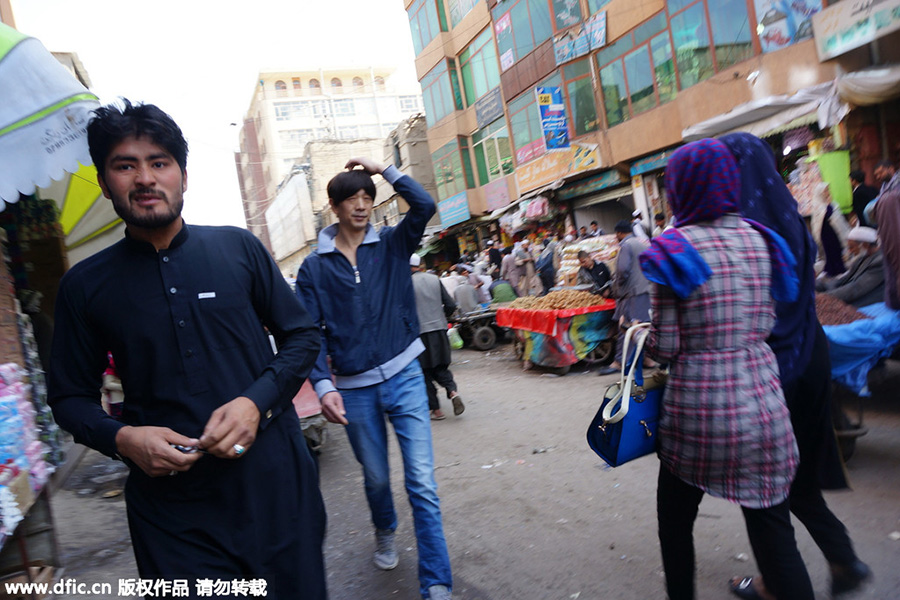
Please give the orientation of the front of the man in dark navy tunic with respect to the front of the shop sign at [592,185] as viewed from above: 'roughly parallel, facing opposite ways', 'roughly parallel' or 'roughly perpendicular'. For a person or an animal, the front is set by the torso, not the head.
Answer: roughly perpendicular

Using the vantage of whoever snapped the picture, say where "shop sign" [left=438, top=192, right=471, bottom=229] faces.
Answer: facing the viewer and to the left of the viewer

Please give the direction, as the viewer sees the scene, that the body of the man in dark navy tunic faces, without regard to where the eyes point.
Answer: toward the camera

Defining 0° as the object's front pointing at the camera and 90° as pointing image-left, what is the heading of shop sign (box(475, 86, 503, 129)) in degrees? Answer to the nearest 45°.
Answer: approximately 45°

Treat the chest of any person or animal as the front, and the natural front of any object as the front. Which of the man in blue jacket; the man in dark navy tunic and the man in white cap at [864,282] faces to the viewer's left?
the man in white cap

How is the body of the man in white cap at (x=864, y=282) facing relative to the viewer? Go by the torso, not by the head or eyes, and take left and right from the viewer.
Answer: facing to the left of the viewer

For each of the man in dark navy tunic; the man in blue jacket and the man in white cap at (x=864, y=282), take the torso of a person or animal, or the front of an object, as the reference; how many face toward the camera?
2

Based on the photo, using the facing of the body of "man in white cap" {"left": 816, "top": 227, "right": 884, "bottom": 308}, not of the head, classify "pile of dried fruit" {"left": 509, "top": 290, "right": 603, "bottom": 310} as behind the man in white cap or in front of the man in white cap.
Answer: in front

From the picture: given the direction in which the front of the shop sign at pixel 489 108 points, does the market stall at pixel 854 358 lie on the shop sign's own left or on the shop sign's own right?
on the shop sign's own left

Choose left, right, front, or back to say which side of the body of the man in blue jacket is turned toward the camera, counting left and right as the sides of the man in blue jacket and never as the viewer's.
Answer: front

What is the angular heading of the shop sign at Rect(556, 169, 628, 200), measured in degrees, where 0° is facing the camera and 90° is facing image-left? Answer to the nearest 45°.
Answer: approximately 45°

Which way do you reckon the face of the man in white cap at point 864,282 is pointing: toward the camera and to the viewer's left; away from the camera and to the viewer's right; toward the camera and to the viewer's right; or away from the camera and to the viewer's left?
toward the camera and to the viewer's left

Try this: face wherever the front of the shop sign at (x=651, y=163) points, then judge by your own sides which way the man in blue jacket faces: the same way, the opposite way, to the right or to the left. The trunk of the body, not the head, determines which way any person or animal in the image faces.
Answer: to the left

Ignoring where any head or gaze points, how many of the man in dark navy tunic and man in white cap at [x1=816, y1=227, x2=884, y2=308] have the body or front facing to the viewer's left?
1

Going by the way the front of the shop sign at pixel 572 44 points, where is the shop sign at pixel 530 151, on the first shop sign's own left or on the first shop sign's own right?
on the first shop sign's own right
